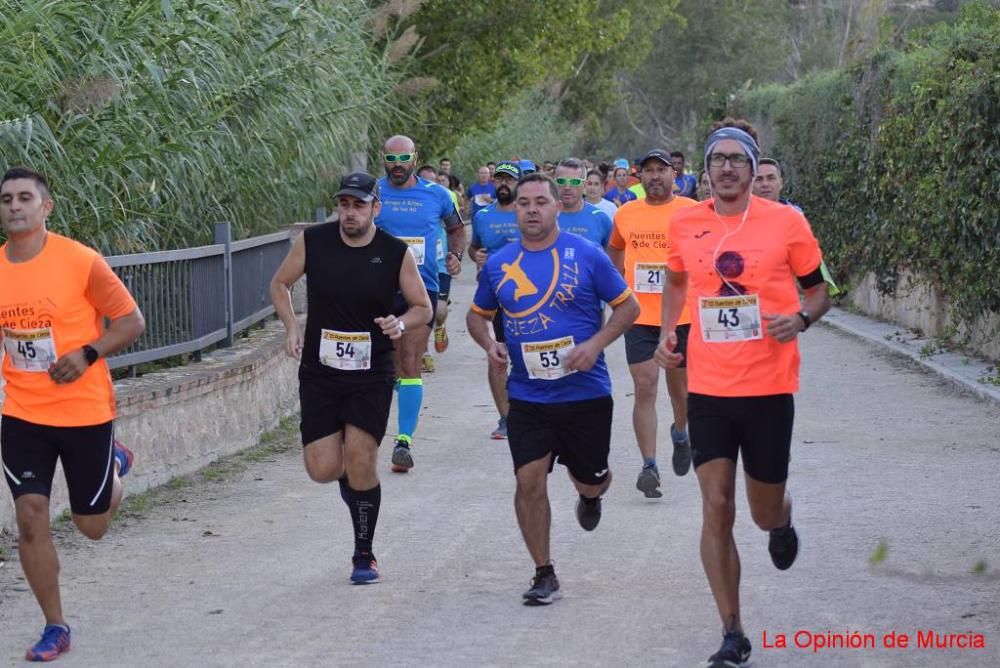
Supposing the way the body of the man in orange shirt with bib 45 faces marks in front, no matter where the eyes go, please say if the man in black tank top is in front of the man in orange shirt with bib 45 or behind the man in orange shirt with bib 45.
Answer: behind

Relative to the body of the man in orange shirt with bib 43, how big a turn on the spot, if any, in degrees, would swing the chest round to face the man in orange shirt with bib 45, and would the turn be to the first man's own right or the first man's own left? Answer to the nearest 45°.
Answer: approximately 90° to the first man's own right

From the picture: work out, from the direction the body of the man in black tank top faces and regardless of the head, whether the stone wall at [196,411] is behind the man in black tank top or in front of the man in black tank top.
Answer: behind

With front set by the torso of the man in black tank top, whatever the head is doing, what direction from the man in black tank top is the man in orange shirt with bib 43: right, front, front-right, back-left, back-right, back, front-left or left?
front-left

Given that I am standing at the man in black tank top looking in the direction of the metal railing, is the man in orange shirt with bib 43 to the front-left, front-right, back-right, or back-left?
back-right

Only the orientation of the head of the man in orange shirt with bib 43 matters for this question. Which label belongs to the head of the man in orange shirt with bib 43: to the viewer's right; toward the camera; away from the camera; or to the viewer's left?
toward the camera

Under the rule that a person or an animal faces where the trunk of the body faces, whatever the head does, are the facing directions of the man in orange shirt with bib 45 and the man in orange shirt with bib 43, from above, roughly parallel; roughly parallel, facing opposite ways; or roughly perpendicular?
roughly parallel

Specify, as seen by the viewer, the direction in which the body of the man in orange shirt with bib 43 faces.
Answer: toward the camera

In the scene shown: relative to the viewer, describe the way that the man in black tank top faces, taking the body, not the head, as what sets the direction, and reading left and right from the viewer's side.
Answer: facing the viewer

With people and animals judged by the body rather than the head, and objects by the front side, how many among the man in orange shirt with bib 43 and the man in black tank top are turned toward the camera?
2

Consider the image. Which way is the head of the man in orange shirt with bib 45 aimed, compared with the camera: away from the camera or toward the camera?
toward the camera

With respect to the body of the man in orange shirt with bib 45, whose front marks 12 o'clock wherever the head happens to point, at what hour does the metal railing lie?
The metal railing is roughly at 5 o'clock from the man in orange shirt with bib 45.

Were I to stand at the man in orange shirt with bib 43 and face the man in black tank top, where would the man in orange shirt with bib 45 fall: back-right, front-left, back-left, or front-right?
front-left

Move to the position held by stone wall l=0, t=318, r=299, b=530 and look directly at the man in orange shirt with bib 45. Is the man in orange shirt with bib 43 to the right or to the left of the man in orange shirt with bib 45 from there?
left
